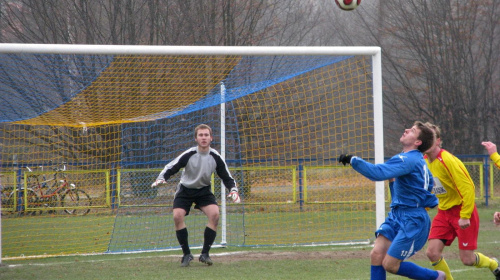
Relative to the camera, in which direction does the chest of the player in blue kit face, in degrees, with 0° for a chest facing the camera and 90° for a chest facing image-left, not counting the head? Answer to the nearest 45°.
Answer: approximately 90°

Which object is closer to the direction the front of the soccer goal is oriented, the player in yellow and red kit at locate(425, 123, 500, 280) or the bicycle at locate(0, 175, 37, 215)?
the player in yellow and red kit

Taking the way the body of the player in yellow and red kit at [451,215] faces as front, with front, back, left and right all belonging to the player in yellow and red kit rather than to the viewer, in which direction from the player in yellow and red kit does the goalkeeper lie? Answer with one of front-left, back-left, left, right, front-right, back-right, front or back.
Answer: front-right

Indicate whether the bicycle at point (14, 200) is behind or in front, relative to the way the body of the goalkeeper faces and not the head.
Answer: behind

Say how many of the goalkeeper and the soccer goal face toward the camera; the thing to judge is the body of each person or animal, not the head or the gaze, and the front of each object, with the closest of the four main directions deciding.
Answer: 2

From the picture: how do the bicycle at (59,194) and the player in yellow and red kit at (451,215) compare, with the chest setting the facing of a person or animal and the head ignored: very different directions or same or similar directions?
very different directions

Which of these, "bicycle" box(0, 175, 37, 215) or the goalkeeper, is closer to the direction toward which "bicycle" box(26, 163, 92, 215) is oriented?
the goalkeeper

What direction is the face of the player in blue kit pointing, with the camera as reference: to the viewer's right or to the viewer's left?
to the viewer's left

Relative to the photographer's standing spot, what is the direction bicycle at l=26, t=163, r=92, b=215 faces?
facing to the right of the viewer

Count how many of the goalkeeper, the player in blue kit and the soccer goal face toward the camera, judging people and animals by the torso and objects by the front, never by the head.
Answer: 2
